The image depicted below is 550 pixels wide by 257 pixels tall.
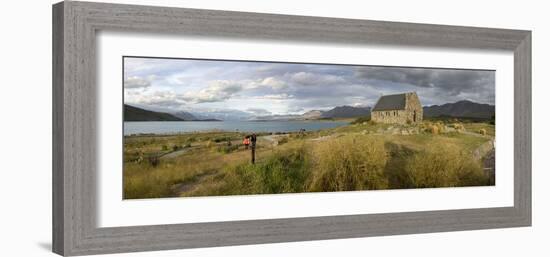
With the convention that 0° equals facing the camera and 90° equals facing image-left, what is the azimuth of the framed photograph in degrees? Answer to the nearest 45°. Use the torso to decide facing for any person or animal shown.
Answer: approximately 315°
